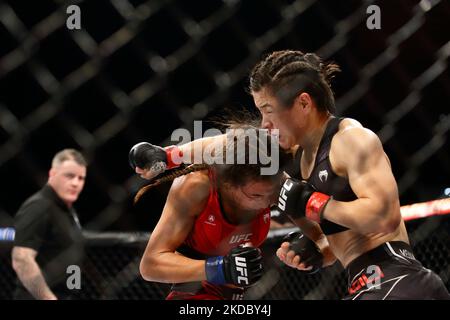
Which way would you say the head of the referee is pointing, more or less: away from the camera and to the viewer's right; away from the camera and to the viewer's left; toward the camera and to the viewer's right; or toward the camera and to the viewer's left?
toward the camera and to the viewer's right

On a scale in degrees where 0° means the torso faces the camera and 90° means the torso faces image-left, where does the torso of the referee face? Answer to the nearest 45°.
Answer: approximately 315°
